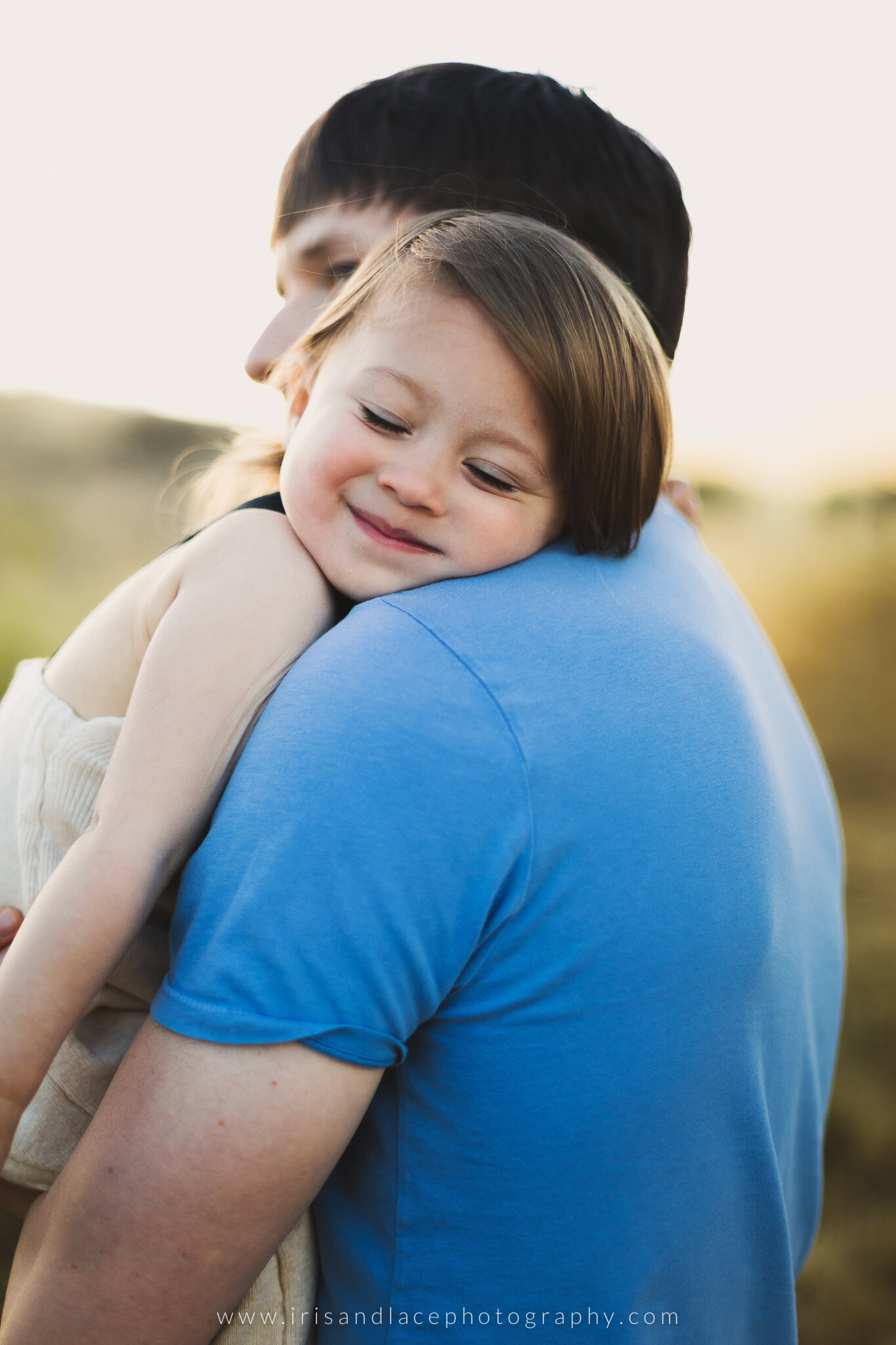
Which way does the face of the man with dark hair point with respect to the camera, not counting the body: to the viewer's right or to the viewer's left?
to the viewer's left

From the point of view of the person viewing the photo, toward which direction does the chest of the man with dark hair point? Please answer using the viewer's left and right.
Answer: facing away from the viewer and to the left of the viewer
